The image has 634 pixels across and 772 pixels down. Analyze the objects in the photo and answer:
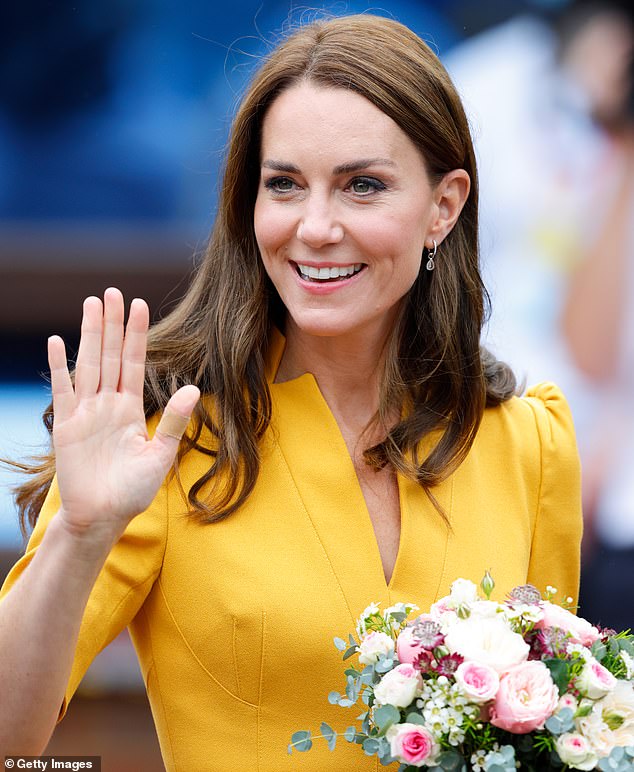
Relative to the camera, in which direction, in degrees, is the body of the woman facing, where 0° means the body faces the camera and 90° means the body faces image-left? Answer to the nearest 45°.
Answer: approximately 0°

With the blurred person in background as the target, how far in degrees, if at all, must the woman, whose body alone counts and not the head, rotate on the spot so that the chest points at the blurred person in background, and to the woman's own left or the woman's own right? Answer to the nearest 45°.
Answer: approximately 135° to the woman's own left

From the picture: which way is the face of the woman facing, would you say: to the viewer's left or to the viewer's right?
to the viewer's left
